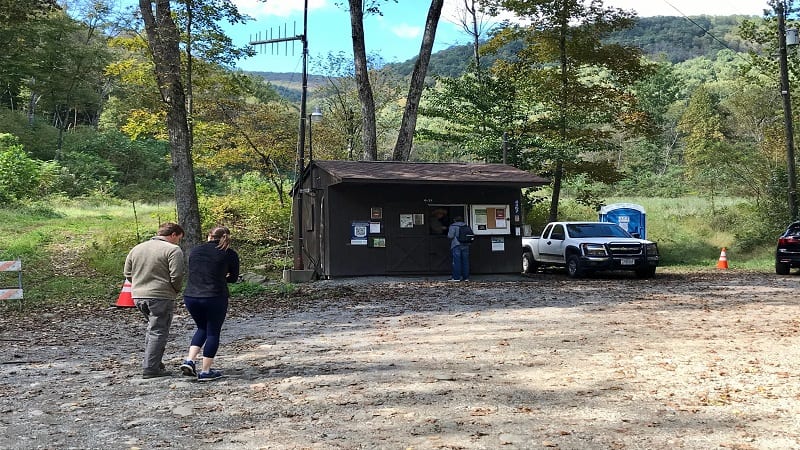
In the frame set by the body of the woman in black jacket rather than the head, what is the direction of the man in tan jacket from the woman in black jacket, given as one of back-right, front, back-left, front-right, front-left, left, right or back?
left

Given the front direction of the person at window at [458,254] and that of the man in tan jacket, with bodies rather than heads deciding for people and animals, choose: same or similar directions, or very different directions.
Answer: same or similar directions

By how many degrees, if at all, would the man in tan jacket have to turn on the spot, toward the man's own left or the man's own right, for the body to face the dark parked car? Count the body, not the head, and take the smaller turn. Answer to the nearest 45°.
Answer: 0° — they already face it

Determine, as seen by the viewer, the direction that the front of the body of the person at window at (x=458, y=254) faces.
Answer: away from the camera

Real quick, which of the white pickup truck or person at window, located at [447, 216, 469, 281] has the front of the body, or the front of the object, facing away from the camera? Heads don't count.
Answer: the person at window

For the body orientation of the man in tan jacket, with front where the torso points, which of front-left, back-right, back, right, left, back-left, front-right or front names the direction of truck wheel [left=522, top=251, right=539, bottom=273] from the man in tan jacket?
front

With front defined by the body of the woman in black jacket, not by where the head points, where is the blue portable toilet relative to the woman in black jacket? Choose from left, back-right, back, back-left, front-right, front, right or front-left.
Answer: front

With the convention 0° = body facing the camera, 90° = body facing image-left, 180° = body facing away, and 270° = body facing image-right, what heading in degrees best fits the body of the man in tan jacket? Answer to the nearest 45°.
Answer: approximately 225°

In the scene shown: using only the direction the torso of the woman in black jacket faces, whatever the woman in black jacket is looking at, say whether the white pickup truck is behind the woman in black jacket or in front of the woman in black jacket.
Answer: in front

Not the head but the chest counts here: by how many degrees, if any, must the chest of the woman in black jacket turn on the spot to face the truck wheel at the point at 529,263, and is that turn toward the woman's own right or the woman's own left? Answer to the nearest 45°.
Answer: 0° — they already face it

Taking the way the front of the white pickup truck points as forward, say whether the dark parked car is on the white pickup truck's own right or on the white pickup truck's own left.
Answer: on the white pickup truck's own left

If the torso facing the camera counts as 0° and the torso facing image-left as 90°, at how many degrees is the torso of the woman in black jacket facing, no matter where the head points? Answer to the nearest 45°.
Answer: approximately 225°

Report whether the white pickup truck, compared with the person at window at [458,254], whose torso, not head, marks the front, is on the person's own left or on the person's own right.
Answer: on the person's own right

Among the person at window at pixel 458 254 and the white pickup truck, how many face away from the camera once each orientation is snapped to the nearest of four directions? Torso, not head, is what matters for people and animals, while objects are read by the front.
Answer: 1
